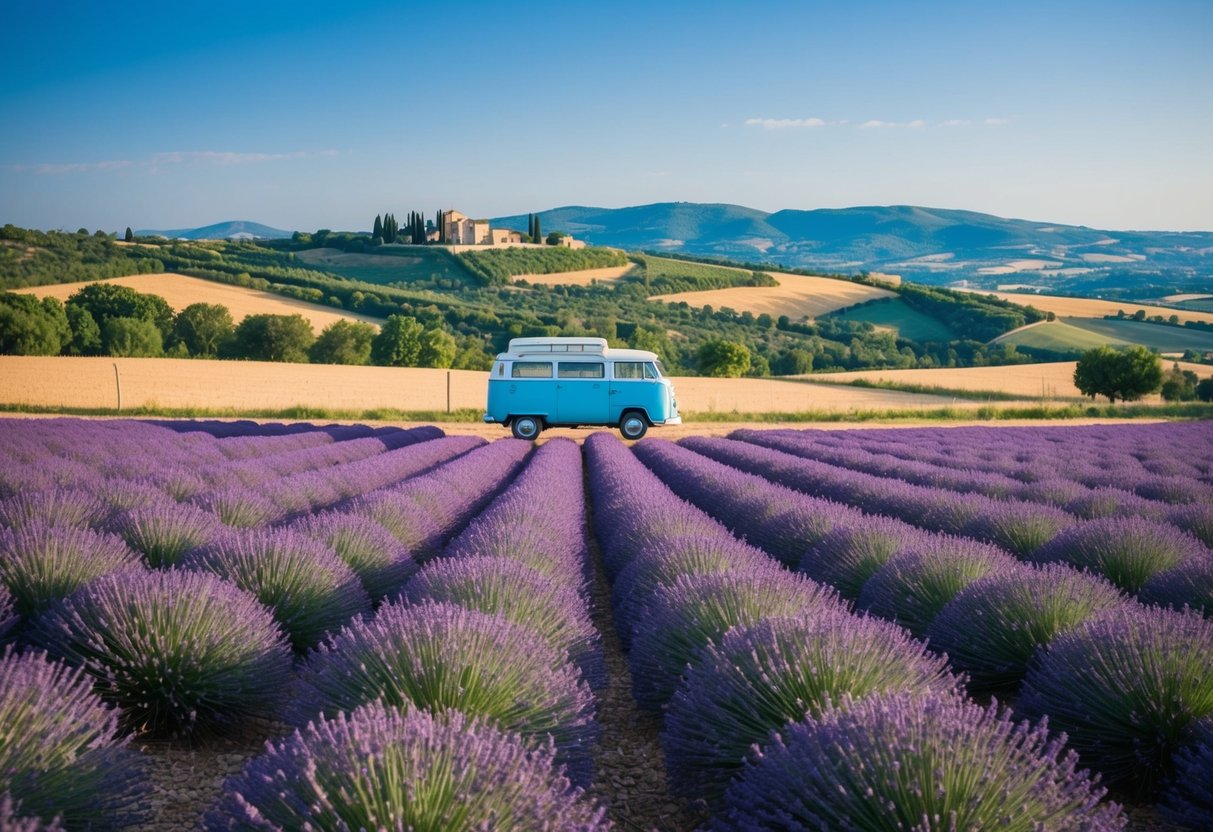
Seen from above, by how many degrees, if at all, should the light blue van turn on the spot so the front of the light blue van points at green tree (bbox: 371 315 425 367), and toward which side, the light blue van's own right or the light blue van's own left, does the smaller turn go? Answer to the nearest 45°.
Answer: approximately 90° to the light blue van's own left

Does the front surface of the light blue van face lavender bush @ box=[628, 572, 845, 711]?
no

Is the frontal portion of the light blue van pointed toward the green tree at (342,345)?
no

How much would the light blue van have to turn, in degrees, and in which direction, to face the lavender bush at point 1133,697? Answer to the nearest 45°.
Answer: approximately 90° to its right

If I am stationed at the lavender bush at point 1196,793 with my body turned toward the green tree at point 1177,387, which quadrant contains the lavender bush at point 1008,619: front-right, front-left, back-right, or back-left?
front-left

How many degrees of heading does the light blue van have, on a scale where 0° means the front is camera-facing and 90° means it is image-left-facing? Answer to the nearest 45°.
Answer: approximately 270°

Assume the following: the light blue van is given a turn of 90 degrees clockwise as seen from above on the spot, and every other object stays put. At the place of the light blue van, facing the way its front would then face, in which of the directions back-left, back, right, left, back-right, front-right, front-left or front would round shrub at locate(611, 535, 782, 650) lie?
front

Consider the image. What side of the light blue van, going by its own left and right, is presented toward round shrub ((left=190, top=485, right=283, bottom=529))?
right

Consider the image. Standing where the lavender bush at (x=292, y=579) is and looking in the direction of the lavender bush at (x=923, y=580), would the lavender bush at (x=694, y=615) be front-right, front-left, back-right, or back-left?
front-right

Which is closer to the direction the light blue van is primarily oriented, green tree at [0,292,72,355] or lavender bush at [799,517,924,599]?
the lavender bush

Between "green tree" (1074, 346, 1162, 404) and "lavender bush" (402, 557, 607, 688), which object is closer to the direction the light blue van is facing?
the green tree

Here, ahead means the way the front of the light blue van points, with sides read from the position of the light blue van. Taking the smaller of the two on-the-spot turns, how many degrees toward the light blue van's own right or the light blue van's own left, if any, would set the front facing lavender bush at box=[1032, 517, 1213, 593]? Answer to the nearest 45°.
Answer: approximately 90° to the light blue van's own right

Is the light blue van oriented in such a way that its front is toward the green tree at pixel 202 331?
no

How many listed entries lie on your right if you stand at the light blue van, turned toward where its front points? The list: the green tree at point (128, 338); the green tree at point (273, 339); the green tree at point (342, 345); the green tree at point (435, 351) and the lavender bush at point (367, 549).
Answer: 1

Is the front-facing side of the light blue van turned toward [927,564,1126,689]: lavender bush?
no

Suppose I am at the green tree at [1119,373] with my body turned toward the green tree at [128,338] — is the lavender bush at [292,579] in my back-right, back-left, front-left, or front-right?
front-left

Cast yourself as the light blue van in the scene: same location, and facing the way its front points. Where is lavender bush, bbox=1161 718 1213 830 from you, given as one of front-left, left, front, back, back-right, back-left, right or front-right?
right

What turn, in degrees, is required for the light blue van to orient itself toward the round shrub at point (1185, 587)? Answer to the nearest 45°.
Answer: approximately 90° to its right
